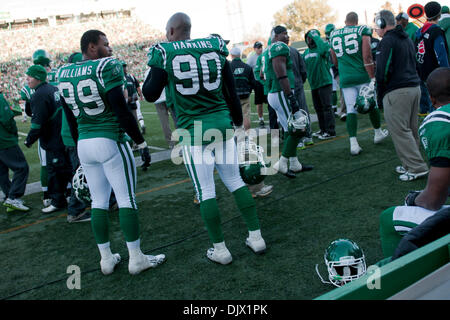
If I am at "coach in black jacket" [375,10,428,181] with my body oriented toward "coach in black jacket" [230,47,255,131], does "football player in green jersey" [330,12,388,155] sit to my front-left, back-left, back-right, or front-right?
front-right

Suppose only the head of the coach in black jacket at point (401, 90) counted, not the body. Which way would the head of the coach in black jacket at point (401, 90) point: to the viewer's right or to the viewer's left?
to the viewer's left

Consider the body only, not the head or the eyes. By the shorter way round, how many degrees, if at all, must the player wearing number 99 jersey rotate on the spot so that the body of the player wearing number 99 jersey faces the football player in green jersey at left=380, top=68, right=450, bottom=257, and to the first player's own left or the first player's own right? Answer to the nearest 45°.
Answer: approximately 90° to the first player's own right

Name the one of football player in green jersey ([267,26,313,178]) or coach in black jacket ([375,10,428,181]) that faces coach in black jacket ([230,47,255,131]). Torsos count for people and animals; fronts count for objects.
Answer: coach in black jacket ([375,10,428,181])

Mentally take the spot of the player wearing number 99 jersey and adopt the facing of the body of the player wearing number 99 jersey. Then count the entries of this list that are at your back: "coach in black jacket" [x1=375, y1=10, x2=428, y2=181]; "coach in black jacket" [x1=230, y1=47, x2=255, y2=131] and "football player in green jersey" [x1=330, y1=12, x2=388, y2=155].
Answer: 0

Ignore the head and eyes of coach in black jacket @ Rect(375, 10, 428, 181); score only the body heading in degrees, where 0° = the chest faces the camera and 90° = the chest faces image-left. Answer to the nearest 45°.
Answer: approximately 135°

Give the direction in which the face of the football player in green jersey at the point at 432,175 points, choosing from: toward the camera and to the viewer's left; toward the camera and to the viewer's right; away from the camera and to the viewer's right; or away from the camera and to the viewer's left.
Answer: away from the camera and to the viewer's left

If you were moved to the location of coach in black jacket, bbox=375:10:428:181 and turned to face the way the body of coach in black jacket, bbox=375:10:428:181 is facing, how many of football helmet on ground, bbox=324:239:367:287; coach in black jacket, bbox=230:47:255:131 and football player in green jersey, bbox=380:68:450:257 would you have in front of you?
1

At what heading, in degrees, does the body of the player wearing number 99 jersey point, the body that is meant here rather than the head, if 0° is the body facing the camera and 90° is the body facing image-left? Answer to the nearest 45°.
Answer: approximately 225°

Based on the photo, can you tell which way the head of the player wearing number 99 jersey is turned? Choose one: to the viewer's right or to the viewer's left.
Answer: to the viewer's right

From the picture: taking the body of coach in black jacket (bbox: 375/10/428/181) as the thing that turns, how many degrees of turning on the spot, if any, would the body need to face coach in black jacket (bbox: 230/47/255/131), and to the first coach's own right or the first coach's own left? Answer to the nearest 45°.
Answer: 0° — they already face them

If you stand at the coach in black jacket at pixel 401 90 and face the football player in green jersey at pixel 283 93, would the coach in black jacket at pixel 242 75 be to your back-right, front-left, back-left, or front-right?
front-right

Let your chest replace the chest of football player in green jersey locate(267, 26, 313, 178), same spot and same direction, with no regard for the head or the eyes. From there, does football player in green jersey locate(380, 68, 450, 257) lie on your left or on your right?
on your right
